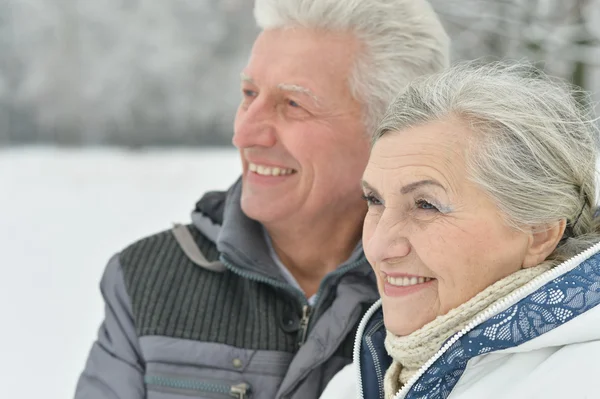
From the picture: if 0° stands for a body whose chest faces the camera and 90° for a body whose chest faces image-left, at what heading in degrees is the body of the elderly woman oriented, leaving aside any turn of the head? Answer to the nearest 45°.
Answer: approximately 45°

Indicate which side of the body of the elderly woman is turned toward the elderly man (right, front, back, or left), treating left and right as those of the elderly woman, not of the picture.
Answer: right
